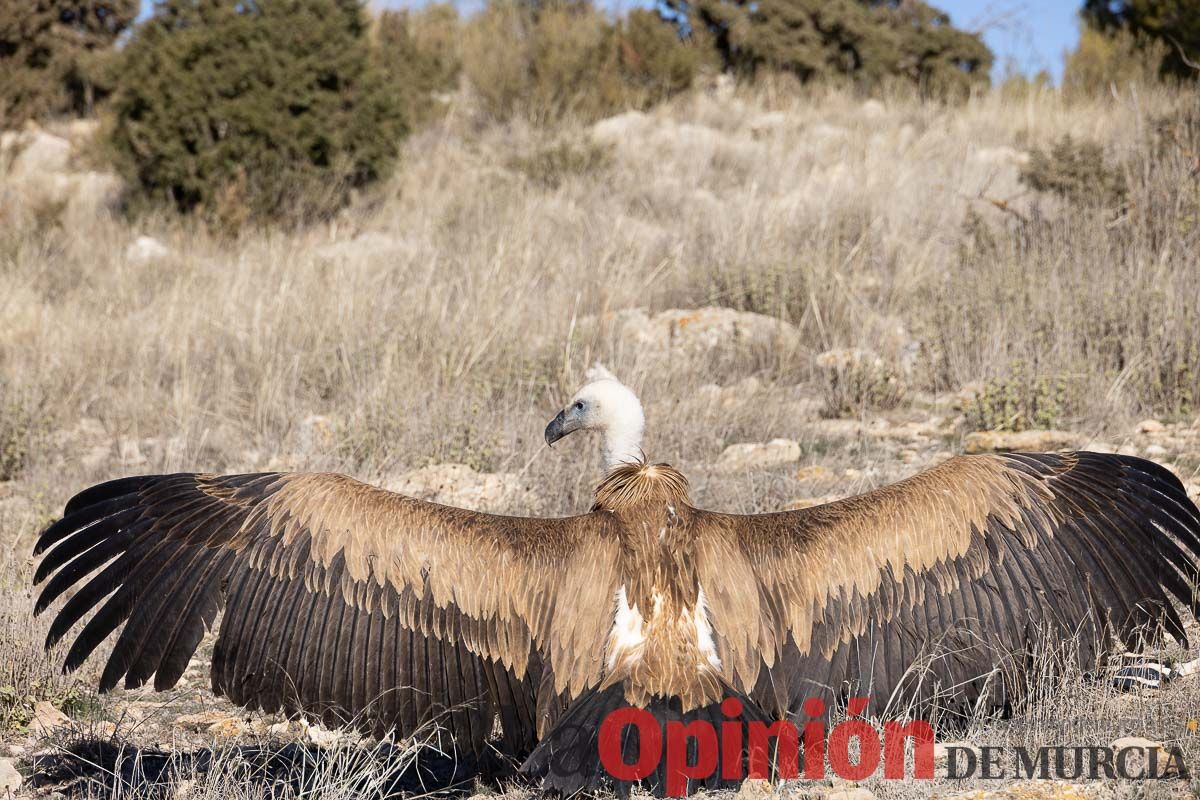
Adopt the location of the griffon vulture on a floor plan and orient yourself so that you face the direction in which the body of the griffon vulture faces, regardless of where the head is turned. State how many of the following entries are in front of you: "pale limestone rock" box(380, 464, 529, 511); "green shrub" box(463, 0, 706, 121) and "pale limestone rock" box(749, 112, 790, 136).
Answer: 3

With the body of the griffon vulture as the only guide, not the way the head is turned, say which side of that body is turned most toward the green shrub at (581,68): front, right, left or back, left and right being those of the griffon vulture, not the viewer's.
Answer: front

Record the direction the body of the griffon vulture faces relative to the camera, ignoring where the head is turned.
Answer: away from the camera

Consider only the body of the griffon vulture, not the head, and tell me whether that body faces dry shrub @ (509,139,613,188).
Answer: yes

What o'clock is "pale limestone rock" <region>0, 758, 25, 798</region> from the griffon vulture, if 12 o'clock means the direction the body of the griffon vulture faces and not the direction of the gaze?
The pale limestone rock is roughly at 9 o'clock from the griffon vulture.

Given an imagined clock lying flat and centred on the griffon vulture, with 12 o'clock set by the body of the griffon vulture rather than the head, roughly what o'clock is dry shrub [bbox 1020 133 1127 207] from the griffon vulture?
The dry shrub is roughly at 1 o'clock from the griffon vulture.

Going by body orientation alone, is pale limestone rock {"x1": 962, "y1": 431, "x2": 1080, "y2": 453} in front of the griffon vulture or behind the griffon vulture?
in front

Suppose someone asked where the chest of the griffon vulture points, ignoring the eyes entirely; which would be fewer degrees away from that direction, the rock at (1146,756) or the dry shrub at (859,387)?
the dry shrub

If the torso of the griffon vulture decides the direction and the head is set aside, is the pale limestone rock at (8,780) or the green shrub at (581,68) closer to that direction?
the green shrub

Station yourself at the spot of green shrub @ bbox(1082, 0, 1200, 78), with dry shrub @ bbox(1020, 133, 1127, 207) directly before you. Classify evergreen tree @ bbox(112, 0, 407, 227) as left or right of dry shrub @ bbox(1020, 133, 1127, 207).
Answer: right

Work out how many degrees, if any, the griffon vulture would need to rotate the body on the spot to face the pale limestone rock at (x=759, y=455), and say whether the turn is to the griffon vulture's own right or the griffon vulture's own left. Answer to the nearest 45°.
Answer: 0° — it already faces it

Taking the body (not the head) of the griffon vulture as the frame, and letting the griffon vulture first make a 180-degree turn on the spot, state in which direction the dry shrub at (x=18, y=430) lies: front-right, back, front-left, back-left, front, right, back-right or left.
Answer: back-right

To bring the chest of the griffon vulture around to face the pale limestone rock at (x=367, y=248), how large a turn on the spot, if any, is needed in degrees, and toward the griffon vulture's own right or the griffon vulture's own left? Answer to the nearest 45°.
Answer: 0° — it already faces it

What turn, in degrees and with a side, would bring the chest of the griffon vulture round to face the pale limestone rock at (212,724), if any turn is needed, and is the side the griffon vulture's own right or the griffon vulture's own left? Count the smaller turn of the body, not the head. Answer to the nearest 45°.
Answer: approximately 45° to the griffon vulture's own left

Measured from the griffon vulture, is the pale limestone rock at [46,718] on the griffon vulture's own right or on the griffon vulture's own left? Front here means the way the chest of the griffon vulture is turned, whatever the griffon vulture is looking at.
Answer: on the griffon vulture's own left
